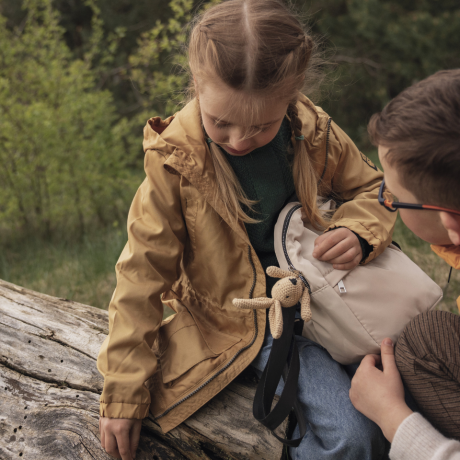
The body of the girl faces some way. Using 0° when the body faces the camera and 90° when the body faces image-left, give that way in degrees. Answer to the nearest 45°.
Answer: approximately 315°

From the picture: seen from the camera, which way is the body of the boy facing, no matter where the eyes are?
to the viewer's left

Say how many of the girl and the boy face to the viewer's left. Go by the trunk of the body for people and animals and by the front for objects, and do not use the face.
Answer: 1

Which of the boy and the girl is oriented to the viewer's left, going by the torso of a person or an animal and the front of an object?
the boy
